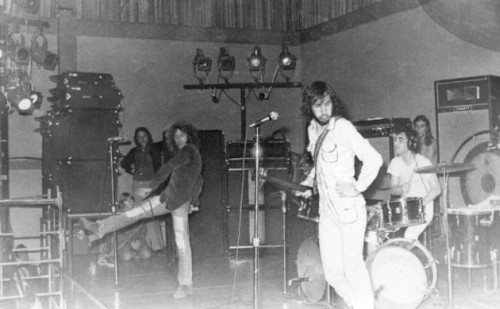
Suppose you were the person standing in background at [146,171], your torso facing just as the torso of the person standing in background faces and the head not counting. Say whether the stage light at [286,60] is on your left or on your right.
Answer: on your left

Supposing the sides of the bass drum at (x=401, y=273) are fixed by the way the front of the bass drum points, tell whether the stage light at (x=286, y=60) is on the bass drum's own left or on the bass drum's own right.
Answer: on the bass drum's own right

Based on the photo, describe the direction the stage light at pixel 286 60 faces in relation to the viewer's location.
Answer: facing the viewer

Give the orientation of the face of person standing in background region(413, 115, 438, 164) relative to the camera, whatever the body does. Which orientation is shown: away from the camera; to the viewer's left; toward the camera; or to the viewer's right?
toward the camera

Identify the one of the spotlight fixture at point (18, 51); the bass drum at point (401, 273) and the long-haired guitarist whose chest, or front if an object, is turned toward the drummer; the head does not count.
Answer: the spotlight fixture

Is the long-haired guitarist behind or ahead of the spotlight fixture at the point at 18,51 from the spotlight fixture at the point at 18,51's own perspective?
ahead

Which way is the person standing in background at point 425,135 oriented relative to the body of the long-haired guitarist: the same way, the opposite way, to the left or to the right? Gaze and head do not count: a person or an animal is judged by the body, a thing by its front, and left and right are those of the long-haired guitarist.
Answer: the same way

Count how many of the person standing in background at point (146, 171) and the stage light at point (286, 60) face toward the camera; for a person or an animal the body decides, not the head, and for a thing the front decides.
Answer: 2

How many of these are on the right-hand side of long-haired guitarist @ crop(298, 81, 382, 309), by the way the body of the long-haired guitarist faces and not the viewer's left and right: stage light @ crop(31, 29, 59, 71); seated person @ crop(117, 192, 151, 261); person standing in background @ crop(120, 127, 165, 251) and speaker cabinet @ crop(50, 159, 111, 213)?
4

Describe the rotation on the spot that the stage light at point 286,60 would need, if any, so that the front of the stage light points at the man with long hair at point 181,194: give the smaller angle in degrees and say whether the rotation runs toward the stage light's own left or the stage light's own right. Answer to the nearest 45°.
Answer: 0° — it already faces them

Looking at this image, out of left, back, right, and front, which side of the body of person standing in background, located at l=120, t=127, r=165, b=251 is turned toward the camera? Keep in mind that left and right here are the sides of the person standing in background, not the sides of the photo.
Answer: front

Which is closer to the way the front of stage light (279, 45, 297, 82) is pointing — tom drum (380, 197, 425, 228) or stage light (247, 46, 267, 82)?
the tom drum

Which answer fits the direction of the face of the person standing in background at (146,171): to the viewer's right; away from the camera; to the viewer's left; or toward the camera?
toward the camera

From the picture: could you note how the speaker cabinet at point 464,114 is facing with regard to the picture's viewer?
facing the viewer and to the left of the viewer

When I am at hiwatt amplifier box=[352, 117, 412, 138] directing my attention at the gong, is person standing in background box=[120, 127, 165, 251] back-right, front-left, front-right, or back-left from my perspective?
back-right

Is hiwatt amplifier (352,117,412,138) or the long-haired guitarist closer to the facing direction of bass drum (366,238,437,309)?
the long-haired guitarist

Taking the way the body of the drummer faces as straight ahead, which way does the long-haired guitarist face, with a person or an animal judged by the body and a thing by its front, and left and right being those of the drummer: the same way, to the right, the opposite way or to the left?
the same way
